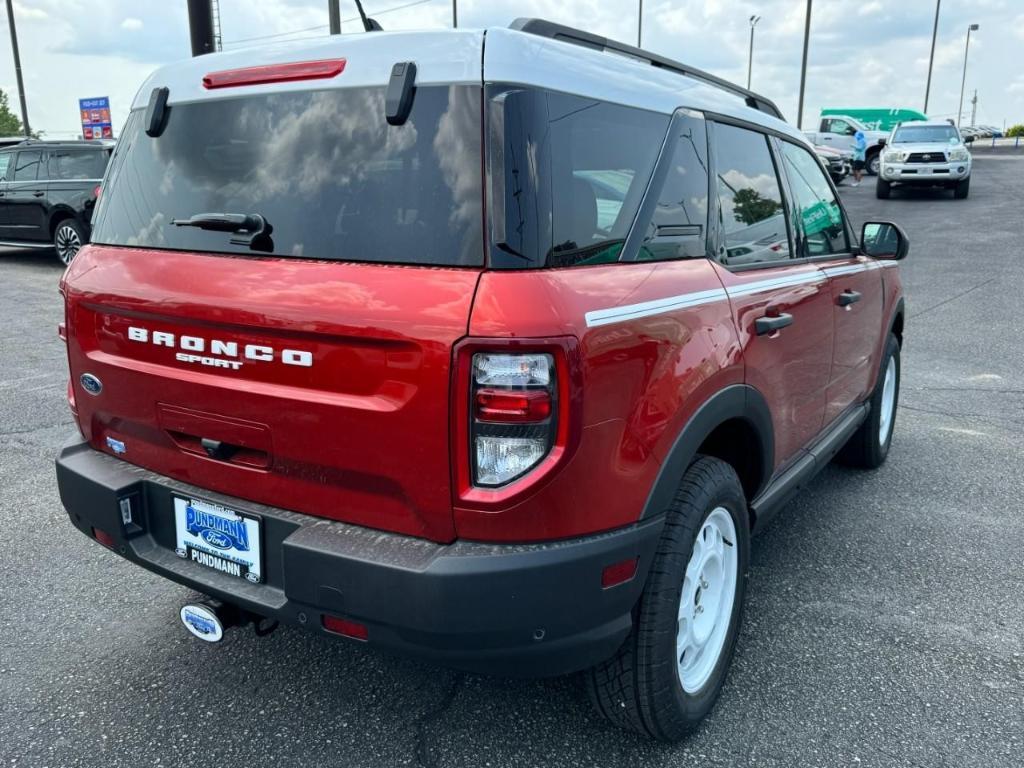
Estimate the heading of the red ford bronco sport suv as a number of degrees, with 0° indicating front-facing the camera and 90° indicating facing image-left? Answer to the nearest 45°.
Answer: approximately 225°

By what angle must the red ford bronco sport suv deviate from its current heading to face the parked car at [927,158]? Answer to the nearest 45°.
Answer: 0° — it already faces it

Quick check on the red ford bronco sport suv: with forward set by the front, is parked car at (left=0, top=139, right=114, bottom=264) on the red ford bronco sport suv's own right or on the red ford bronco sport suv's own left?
on the red ford bronco sport suv's own left

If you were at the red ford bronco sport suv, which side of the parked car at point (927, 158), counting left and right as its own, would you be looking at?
front

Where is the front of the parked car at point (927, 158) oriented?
toward the camera

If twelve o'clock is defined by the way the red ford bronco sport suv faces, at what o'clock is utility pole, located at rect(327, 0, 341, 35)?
The utility pole is roughly at 10 o'clock from the red ford bronco sport suv.

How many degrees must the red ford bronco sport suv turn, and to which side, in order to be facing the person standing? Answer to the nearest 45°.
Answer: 0° — it already faces them

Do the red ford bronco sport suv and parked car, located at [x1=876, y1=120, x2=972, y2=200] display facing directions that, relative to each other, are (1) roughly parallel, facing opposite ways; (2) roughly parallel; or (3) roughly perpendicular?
roughly parallel, facing opposite ways

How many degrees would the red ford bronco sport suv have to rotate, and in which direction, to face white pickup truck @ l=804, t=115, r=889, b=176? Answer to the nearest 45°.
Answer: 0° — it already faces it

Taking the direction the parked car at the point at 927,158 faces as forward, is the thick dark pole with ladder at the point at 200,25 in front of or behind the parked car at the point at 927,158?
in front

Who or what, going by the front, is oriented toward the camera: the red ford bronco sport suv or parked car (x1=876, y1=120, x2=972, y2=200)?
the parked car

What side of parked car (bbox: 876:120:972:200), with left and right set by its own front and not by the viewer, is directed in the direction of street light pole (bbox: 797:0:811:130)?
back

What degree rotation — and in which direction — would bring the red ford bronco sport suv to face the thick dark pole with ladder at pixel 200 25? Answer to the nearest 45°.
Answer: approximately 45° to its left

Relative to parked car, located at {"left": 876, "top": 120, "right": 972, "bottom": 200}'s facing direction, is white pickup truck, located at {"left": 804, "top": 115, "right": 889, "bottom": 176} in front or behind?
behind

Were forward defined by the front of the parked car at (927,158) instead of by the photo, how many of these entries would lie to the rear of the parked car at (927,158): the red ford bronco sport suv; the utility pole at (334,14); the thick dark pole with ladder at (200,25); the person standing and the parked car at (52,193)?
1

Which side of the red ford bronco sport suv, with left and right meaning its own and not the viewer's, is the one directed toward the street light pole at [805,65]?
front

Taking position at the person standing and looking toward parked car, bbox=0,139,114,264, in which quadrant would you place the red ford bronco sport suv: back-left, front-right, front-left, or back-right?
front-left

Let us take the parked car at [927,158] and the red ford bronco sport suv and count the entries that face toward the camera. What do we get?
1

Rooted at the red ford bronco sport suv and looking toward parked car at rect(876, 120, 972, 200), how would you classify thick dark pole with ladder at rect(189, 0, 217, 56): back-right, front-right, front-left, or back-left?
front-left
